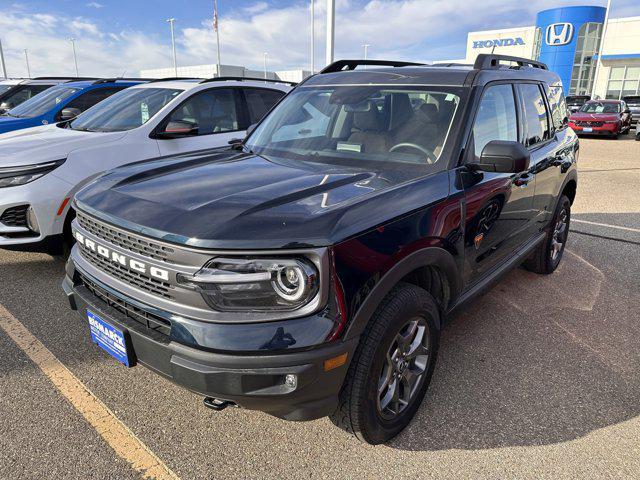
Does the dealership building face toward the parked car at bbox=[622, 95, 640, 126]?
yes

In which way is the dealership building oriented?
toward the camera

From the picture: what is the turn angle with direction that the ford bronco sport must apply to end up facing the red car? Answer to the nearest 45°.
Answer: approximately 180°

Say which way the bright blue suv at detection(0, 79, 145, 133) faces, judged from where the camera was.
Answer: facing the viewer and to the left of the viewer

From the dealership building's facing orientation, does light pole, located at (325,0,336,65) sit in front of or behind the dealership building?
in front

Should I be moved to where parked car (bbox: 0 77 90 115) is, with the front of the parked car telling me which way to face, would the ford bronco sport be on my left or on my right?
on my left

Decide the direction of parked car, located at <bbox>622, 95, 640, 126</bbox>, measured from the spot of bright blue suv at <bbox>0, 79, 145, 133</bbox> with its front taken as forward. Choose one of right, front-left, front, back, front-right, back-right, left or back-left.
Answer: back-left

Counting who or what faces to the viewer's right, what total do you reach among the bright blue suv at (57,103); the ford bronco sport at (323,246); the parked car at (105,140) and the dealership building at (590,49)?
0

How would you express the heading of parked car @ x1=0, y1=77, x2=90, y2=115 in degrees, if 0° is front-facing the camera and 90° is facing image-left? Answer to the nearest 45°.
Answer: approximately 45°

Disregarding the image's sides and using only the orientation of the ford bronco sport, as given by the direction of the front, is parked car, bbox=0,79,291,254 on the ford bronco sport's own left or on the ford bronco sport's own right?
on the ford bronco sport's own right

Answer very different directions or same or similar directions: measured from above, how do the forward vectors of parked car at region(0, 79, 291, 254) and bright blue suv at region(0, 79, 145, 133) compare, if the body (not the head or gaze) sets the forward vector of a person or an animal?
same or similar directions

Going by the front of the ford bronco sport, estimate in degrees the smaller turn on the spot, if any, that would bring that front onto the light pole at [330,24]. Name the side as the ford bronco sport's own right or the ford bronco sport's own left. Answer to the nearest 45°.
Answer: approximately 135° to the ford bronco sport's own right

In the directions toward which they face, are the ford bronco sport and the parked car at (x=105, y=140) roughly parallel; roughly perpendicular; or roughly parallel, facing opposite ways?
roughly parallel

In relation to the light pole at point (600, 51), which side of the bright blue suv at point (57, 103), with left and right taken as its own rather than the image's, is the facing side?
back

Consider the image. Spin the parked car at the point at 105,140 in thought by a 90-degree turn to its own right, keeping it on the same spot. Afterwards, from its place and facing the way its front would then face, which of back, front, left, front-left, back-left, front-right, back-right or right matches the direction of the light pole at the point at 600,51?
right

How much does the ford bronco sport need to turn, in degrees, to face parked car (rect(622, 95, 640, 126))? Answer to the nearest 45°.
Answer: approximately 180°
